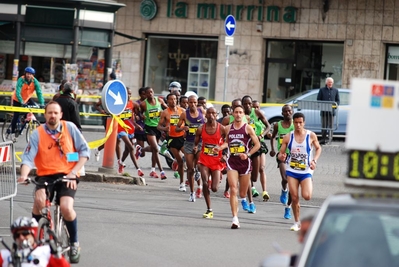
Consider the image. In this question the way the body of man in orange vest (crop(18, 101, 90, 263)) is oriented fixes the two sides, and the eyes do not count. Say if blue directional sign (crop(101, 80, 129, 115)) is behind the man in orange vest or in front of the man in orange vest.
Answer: behind

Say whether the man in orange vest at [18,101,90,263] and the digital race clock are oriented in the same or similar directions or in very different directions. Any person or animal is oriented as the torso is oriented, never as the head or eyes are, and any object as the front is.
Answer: same or similar directions

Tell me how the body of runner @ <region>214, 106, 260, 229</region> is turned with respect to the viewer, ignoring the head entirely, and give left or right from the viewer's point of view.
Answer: facing the viewer

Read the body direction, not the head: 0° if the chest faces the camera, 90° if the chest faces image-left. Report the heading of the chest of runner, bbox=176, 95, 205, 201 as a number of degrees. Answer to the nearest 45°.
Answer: approximately 0°

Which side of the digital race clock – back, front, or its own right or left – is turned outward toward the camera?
front

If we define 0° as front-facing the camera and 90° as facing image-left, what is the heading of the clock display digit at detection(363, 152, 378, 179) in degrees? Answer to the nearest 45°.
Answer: approximately 0°

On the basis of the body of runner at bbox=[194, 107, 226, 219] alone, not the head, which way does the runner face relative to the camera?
toward the camera

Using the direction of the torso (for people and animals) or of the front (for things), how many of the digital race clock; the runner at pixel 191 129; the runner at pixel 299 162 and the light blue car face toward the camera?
3

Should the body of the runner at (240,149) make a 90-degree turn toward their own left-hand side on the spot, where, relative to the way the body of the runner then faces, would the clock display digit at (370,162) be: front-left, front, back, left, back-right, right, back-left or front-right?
right

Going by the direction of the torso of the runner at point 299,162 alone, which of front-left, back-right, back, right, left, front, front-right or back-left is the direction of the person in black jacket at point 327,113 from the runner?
back

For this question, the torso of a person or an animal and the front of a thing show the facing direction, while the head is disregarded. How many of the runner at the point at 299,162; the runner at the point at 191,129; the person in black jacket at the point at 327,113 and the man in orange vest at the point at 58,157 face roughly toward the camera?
4

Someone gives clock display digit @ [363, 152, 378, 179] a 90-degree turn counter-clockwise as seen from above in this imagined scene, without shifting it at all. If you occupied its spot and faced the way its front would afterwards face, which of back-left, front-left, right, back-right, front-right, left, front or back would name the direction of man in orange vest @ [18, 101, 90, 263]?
back-left

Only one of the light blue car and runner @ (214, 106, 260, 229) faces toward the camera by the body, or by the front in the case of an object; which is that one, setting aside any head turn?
the runner
